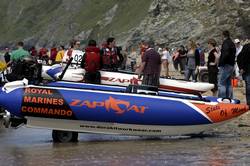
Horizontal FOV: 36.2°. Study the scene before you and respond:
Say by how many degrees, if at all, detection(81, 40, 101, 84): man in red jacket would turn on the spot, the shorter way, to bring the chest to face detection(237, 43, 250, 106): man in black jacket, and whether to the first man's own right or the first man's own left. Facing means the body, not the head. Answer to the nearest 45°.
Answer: approximately 90° to the first man's own right

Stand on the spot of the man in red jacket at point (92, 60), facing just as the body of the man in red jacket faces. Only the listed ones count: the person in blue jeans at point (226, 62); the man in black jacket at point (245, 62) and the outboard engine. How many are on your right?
2

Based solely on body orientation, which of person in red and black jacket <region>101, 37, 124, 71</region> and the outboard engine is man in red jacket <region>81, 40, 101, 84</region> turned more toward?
the person in red and black jacket

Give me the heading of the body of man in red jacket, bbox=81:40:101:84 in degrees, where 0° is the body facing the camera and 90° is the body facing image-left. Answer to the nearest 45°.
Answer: approximately 180°

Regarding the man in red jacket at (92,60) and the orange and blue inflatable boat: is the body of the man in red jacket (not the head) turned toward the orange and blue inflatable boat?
no

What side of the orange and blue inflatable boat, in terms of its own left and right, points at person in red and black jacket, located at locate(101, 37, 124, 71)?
left

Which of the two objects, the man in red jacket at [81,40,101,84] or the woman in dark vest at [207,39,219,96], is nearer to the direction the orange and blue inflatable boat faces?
the woman in dark vest

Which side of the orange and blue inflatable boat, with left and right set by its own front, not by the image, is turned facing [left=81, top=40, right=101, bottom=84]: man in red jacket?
left

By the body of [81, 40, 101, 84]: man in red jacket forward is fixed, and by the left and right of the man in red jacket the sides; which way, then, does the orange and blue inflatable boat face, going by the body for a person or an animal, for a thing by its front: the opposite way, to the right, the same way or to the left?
to the right

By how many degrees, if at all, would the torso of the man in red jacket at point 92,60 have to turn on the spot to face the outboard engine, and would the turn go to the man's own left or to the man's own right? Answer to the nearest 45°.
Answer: approximately 90° to the man's own left

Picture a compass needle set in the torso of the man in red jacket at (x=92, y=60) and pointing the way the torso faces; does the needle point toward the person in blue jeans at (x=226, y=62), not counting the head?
no

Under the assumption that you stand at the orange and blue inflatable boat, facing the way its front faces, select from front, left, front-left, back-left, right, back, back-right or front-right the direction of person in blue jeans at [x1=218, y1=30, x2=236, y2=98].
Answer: front-left

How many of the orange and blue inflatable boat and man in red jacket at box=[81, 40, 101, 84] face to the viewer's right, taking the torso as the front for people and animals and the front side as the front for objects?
1

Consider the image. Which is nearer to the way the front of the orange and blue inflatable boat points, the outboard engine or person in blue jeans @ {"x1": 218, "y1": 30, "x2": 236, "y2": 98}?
the person in blue jeans

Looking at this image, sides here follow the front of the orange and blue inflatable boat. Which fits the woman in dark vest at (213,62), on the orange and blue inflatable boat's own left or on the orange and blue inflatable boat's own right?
on the orange and blue inflatable boat's own left

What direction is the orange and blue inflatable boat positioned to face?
to the viewer's right
